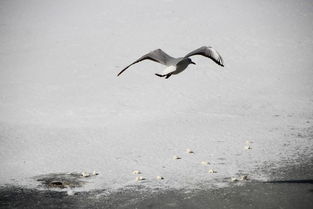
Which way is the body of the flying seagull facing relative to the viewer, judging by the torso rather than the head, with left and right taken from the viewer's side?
facing away from the viewer and to the right of the viewer
